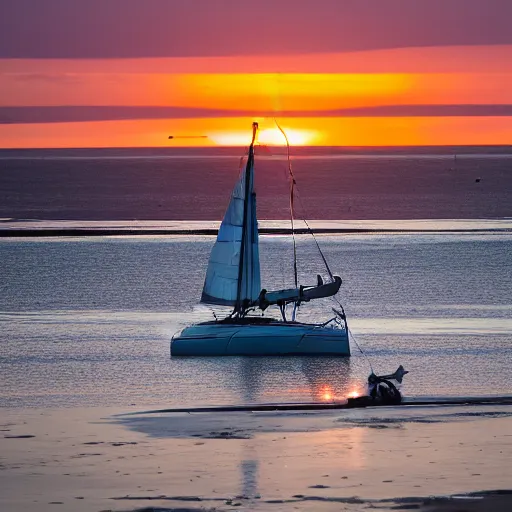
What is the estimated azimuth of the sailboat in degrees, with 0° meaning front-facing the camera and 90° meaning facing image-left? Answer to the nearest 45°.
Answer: approximately 90°
